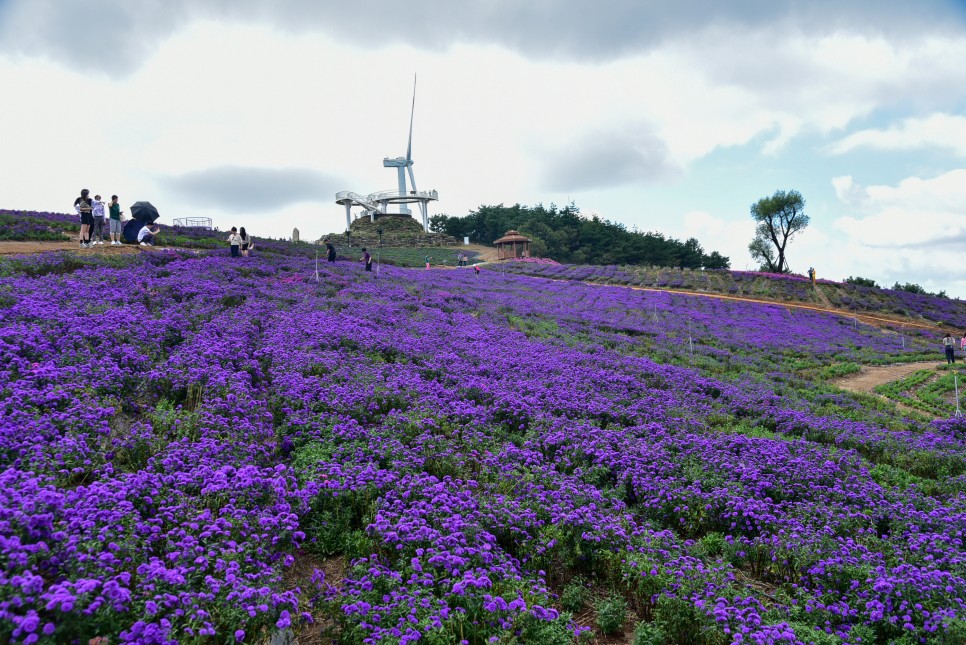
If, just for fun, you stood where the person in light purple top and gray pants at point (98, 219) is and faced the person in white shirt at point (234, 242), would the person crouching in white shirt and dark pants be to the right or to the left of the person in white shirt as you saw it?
left

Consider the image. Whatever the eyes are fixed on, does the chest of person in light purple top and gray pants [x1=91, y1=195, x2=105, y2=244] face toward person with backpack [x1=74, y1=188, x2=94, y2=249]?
no

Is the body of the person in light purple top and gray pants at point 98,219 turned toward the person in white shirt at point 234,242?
no

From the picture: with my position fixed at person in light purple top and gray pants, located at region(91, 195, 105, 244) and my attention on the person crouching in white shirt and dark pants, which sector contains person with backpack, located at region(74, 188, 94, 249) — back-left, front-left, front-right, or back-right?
back-right

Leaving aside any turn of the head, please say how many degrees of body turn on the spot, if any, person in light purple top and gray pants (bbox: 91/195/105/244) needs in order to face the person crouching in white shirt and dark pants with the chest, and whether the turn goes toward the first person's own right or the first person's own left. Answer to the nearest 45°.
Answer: approximately 90° to the first person's own left

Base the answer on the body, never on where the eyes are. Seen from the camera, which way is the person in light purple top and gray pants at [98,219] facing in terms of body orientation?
toward the camera

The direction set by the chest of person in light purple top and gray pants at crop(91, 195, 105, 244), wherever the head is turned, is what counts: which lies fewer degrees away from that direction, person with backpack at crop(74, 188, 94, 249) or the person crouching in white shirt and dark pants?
the person crouching in white shirt and dark pants

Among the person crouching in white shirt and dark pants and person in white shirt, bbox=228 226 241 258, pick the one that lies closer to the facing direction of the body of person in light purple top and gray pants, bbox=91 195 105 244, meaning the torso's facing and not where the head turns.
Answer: the person crouching in white shirt and dark pants
